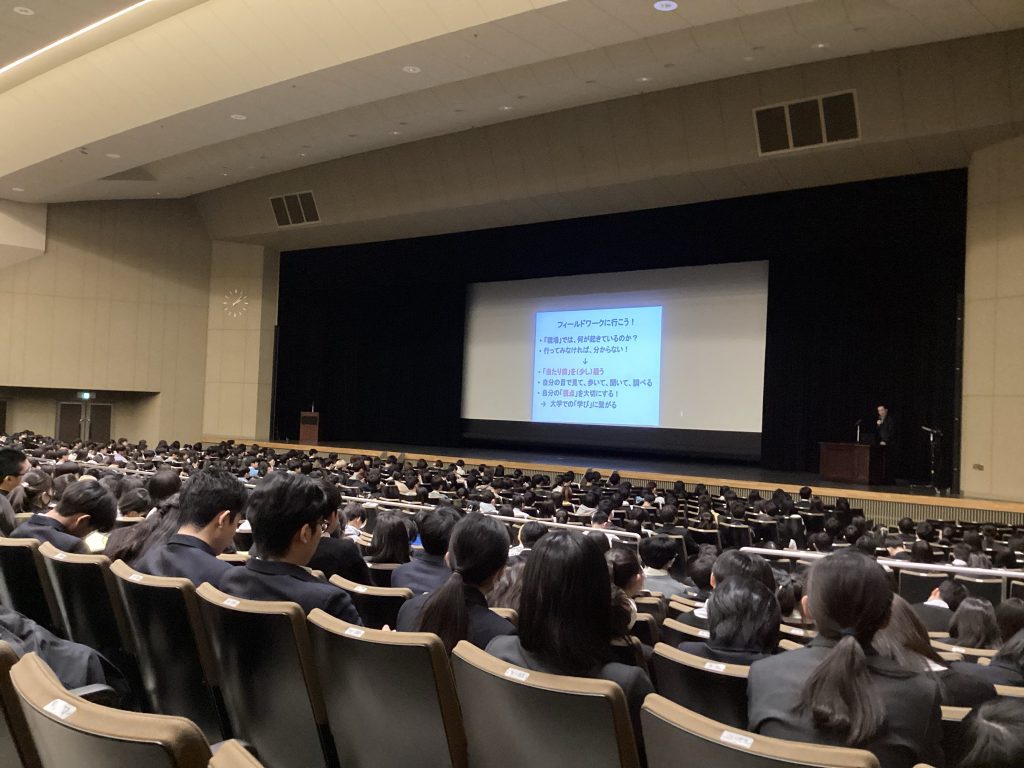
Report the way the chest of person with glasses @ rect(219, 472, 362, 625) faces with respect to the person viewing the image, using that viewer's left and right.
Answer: facing away from the viewer and to the right of the viewer

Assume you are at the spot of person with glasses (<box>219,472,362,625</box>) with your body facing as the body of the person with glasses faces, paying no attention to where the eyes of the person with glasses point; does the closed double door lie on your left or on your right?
on your left

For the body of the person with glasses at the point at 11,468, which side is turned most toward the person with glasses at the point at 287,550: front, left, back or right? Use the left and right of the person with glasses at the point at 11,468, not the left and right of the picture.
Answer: right

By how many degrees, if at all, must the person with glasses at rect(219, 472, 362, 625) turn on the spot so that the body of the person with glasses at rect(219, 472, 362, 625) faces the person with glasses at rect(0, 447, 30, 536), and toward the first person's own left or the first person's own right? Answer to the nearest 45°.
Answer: approximately 90° to the first person's own left

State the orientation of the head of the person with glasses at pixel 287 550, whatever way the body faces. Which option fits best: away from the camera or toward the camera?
away from the camera

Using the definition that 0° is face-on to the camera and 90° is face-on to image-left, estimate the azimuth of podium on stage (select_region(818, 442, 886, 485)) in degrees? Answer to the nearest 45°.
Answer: approximately 45°

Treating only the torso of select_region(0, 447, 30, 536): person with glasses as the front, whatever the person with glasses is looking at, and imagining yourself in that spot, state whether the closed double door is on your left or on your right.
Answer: on your left

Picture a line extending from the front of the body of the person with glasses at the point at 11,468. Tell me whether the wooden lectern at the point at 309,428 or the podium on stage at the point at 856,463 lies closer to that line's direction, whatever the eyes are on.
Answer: the podium on stage

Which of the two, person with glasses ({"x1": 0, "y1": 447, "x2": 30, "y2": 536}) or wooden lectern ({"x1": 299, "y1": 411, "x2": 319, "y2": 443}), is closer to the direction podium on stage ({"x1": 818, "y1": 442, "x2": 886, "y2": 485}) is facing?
the person with glasses

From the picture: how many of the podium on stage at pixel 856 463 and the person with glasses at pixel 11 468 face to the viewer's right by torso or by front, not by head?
1

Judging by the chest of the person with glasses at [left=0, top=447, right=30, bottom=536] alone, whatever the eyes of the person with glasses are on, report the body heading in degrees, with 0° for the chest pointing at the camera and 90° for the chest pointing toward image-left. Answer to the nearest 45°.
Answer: approximately 270°

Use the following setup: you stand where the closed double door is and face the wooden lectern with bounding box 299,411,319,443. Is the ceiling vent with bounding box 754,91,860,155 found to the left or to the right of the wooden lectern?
right
